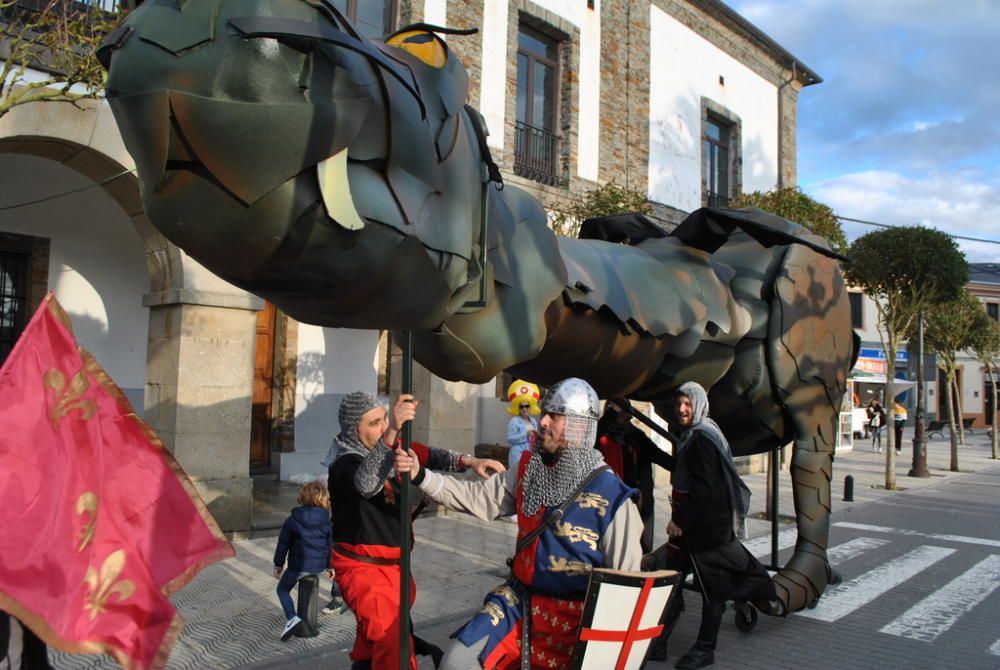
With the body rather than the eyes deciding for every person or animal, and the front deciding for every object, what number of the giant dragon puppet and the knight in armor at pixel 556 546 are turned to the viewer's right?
0

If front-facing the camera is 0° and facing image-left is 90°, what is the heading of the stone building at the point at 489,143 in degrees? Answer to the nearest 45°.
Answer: approximately 315°

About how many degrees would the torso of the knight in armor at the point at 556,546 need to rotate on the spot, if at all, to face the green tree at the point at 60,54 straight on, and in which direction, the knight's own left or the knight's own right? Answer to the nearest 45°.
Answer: approximately 90° to the knight's own right

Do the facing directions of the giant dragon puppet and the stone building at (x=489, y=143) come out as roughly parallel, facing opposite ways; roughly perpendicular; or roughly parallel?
roughly perpendicular

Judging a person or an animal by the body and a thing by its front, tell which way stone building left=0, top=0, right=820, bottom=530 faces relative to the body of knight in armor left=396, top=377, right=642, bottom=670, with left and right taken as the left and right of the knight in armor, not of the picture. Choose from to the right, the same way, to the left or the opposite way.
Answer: to the left

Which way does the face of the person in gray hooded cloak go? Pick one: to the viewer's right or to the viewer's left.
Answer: to the viewer's left

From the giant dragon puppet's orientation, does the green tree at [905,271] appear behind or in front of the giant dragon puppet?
behind

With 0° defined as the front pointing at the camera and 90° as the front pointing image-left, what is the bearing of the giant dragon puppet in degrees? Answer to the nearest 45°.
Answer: approximately 45°

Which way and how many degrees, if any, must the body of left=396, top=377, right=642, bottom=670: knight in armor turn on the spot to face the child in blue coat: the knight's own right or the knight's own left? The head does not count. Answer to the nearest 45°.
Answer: approximately 90° to the knight's own right

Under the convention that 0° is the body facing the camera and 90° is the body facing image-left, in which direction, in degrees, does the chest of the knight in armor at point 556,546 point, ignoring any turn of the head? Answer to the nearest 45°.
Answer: approximately 45°

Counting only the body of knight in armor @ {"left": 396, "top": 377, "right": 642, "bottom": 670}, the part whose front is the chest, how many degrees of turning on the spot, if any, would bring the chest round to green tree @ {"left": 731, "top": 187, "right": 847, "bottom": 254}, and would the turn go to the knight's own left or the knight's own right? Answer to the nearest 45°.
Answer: approximately 180°

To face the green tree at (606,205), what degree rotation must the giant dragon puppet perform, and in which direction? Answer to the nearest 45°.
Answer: approximately 135° to its right
